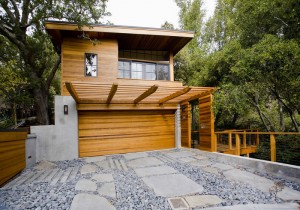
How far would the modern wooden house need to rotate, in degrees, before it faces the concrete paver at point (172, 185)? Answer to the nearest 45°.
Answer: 0° — it already faces it

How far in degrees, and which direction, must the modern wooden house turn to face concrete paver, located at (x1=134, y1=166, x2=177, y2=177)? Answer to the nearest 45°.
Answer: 0° — it already faces it

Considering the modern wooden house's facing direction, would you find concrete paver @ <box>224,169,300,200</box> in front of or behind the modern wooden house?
in front

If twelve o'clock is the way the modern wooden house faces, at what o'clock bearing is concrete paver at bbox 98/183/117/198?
The concrete paver is roughly at 12 o'clock from the modern wooden house.

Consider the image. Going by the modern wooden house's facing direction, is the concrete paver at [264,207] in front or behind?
in front

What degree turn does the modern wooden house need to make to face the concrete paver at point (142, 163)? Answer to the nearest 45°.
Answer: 0° — it already faces it

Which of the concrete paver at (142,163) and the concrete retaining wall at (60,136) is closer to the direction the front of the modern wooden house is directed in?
the concrete paver

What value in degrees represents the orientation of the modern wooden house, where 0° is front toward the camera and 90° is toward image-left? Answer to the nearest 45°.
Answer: approximately 0°

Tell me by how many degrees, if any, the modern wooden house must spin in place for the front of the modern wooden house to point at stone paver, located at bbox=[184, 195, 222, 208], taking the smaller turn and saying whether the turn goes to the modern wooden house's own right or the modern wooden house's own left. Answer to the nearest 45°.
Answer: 0° — it already faces it
